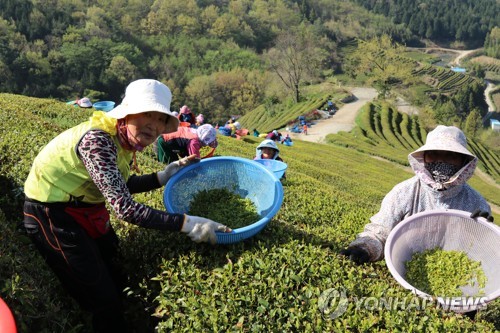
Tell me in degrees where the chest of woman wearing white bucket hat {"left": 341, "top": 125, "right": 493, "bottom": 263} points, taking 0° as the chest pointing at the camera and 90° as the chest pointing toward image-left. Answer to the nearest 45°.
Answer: approximately 0°

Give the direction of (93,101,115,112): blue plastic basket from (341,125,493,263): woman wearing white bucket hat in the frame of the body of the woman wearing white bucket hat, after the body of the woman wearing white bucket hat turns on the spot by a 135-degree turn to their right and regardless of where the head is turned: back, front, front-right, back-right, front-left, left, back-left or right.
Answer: front

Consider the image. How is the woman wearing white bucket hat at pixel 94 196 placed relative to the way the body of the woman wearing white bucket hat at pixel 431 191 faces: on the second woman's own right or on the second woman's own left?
on the second woman's own right
